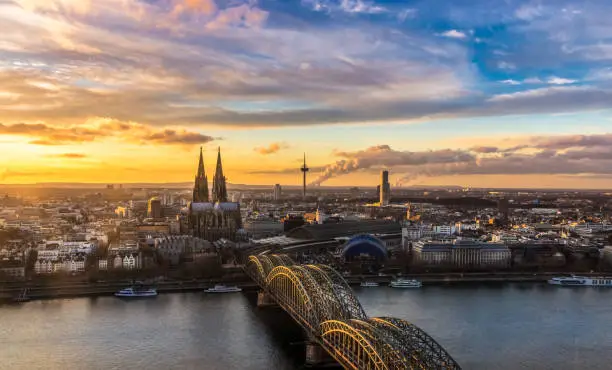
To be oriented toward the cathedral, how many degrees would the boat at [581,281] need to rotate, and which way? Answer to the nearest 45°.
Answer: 0° — it already faces it

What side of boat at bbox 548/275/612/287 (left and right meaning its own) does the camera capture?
left

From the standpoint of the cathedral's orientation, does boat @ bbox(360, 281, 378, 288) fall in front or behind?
behind

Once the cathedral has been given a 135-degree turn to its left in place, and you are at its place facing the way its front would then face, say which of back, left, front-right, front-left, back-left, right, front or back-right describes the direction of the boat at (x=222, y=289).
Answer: front-left

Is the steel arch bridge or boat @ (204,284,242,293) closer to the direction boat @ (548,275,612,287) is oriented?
the boat

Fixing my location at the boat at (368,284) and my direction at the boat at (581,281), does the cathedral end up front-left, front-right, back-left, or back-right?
back-left

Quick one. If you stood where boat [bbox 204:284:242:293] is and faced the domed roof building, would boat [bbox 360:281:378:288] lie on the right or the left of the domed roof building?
right

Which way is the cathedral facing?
away from the camera
